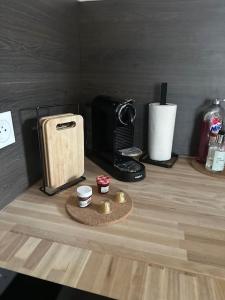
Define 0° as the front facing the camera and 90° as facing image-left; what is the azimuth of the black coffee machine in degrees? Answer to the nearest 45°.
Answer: approximately 315°
